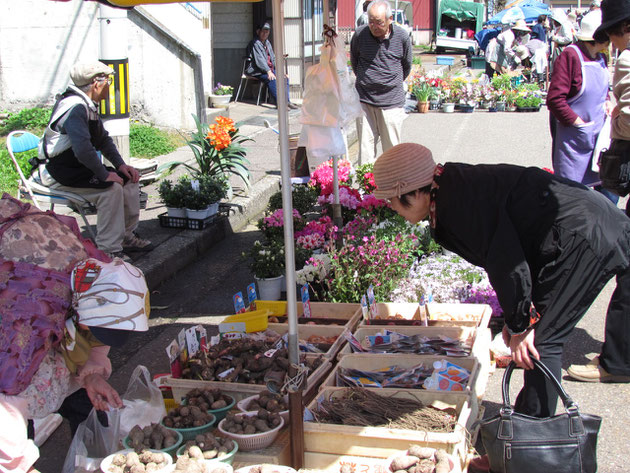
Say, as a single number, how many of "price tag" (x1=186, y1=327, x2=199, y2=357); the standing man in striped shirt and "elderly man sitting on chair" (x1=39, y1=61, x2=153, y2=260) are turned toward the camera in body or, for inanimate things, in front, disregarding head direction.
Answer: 2

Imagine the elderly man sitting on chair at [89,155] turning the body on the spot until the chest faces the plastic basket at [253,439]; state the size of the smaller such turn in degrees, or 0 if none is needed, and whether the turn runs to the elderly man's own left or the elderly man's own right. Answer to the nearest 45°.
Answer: approximately 90° to the elderly man's own right

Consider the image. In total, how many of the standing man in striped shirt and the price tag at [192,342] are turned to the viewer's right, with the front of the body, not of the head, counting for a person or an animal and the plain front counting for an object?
0

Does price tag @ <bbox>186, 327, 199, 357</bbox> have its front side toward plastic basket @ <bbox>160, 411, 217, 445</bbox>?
yes

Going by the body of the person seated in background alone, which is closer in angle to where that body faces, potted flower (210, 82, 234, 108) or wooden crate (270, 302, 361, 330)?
the wooden crate

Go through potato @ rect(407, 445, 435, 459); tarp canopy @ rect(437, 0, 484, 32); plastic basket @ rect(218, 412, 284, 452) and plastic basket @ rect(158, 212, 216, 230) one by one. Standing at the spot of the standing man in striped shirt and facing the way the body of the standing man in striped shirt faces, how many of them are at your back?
1

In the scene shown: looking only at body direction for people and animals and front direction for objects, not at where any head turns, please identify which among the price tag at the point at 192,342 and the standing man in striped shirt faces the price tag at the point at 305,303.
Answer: the standing man in striped shirt

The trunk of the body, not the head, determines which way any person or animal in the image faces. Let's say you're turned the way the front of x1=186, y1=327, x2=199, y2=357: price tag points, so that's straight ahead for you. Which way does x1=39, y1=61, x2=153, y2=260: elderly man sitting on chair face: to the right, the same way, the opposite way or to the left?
to the left

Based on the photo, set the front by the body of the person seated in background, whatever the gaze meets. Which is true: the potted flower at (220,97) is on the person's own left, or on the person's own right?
on the person's own right

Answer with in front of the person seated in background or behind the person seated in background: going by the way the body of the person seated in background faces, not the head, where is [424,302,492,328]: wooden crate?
in front

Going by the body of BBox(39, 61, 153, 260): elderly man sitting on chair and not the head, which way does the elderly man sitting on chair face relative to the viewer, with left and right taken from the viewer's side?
facing to the right of the viewer

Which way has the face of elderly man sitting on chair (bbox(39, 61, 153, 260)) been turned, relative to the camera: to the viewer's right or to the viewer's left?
to the viewer's right

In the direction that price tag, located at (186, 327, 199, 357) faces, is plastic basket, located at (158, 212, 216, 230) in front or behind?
behind
